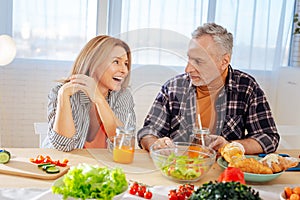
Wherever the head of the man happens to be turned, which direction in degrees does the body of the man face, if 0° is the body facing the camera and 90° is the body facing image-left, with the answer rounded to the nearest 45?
approximately 0°

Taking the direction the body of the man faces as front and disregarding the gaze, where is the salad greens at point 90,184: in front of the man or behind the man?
in front

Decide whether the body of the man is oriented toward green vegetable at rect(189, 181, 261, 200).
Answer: yes

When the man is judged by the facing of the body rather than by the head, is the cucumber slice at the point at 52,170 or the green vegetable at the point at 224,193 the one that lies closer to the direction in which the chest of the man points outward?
the green vegetable

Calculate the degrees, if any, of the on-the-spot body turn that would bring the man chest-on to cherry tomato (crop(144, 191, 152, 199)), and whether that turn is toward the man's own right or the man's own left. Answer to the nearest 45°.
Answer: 0° — they already face it

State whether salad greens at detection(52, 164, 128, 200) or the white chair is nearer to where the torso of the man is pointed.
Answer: the salad greens

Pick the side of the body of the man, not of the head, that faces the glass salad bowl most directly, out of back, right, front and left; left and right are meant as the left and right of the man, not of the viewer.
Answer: front

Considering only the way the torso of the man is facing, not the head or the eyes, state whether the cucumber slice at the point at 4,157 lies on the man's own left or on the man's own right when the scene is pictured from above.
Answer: on the man's own right

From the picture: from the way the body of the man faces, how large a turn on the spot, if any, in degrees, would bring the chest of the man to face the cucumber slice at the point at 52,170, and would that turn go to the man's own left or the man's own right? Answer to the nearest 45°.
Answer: approximately 45° to the man's own right

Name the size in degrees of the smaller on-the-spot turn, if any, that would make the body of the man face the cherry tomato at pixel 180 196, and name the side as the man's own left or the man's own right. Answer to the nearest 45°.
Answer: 0° — they already face it

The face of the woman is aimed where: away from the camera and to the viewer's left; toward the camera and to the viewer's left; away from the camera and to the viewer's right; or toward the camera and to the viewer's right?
toward the camera and to the viewer's right
